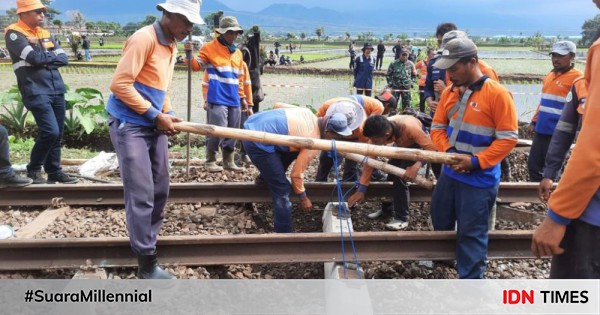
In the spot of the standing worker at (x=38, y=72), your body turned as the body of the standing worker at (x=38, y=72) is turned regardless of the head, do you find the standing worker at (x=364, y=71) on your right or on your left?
on your left

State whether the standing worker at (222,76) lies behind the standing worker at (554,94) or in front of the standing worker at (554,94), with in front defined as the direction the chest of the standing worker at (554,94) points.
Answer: in front

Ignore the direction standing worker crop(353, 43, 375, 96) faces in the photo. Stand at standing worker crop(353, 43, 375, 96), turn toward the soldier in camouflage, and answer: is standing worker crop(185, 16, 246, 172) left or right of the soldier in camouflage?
right

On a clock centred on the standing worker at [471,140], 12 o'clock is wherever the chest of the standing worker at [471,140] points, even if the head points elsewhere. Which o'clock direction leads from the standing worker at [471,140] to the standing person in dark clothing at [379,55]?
the standing person in dark clothing at [379,55] is roughly at 4 o'clock from the standing worker at [471,140].

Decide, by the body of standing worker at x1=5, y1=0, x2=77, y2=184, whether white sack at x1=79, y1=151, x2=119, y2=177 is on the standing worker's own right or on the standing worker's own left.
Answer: on the standing worker's own left

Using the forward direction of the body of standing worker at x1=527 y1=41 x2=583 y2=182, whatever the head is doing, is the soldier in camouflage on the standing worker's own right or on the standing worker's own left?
on the standing worker's own right

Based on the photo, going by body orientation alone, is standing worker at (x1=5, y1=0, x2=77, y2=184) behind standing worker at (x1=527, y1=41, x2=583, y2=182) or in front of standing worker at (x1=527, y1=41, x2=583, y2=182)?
in front

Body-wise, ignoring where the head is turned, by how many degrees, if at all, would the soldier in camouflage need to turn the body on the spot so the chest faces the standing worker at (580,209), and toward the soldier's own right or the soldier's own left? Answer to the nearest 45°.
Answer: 0° — they already face them

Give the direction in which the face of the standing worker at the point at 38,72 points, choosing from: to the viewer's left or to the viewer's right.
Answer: to the viewer's right
